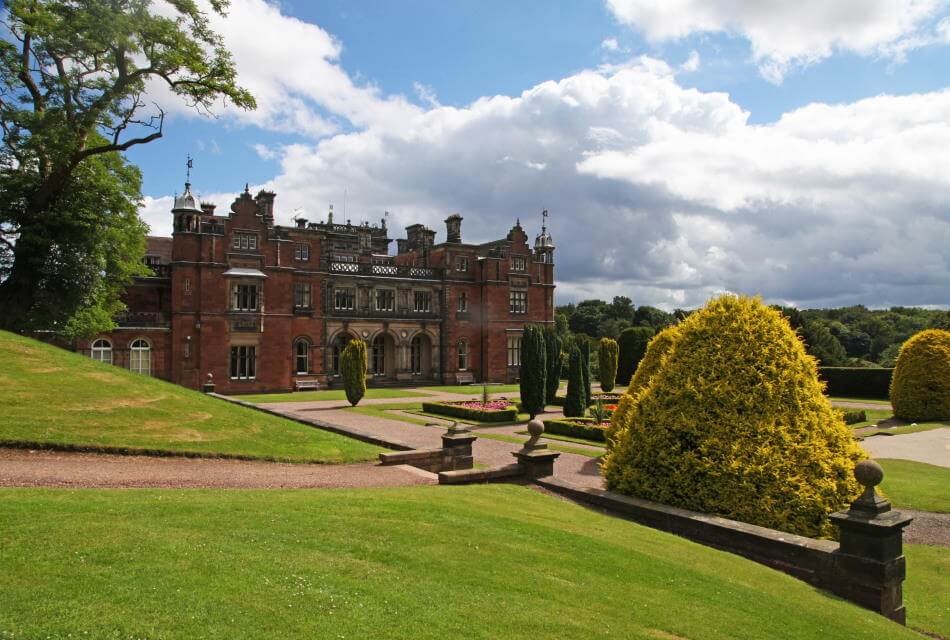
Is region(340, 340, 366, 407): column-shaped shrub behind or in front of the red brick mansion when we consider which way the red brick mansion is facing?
in front

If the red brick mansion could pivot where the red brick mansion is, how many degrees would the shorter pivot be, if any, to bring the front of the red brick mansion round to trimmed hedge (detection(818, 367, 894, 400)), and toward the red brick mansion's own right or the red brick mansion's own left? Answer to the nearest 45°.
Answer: approximately 45° to the red brick mansion's own left

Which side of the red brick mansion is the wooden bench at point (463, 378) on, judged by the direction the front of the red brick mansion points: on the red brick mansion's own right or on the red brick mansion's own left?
on the red brick mansion's own left

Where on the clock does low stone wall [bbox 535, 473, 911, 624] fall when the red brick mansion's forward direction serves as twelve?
The low stone wall is roughly at 1 o'clock from the red brick mansion.

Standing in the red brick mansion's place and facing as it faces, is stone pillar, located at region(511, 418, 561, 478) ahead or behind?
ahead

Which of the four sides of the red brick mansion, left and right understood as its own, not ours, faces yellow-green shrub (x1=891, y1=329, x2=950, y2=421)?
front

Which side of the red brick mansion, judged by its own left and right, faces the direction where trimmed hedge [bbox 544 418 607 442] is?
front

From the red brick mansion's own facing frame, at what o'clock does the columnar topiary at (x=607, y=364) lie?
The columnar topiary is roughly at 11 o'clock from the red brick mansion.

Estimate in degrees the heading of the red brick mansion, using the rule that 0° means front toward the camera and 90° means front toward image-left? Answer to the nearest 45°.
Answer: approximately 315°

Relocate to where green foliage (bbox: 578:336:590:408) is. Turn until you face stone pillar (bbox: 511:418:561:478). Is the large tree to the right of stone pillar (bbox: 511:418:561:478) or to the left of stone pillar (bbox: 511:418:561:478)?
right
